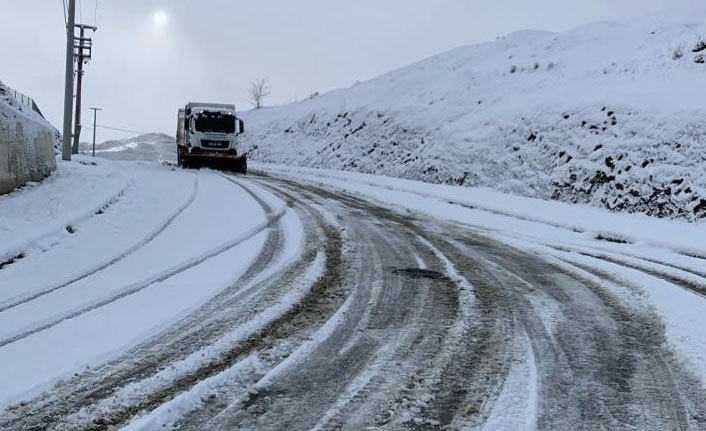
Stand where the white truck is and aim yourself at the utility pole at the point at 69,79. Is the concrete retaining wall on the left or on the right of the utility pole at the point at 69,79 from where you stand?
left

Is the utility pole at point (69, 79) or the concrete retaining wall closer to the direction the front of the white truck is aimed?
the concrete retaining wall

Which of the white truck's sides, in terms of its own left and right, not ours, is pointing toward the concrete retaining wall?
front

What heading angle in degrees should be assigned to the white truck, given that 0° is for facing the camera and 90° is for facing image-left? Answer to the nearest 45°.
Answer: approximately 0°
